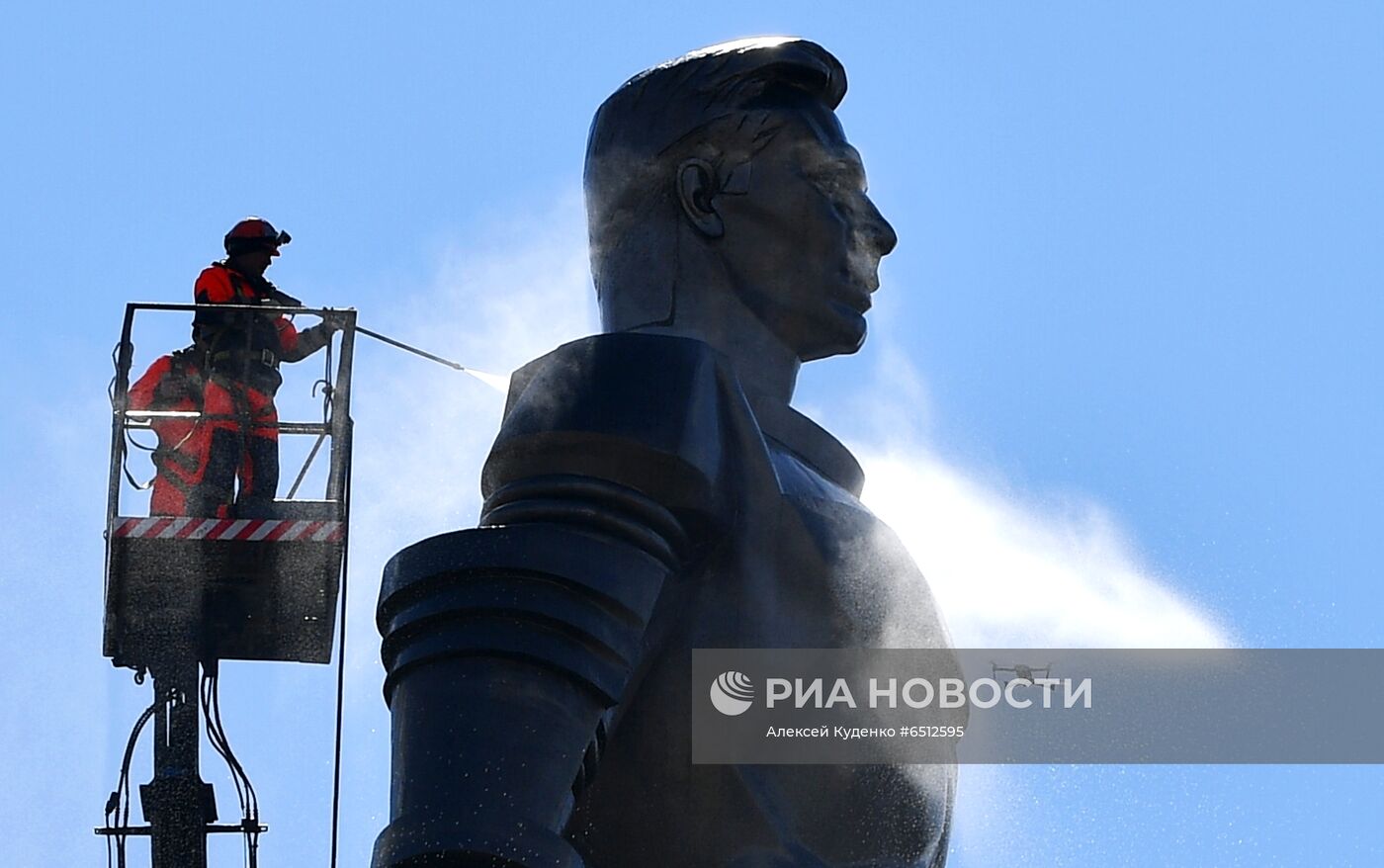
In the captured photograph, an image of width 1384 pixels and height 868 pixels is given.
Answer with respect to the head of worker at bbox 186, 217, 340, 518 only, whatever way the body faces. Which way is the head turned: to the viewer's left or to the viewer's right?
to the viewer's right

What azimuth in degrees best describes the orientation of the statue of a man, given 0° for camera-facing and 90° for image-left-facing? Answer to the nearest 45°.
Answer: approximately 270°

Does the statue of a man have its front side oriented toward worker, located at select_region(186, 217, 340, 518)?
no

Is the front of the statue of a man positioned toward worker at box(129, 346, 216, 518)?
no
